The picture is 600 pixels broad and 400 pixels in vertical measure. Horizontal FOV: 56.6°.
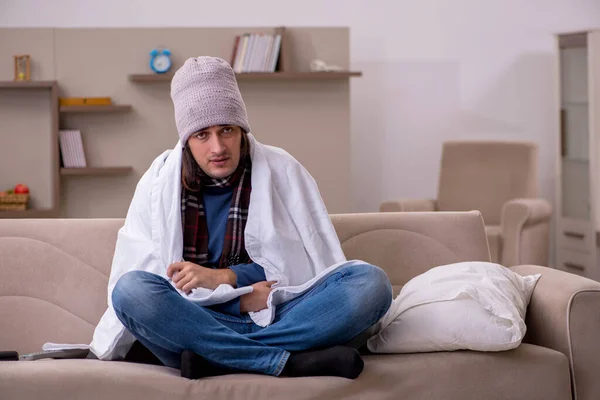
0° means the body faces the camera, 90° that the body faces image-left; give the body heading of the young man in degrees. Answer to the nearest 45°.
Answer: approximately 0°

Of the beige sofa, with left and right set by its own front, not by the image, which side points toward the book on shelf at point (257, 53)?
back

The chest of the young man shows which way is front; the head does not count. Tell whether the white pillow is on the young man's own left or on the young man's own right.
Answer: on the young man's own left

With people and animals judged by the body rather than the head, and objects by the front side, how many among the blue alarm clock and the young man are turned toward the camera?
2

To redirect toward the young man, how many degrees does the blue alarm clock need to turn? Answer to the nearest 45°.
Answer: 0° — it already faces them

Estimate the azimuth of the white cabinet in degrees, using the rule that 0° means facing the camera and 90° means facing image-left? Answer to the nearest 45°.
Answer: approximately 45°

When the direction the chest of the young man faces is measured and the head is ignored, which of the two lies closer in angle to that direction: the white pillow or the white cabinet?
the white pillow

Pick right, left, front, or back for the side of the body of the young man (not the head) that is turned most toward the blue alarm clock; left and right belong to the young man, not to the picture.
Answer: back
